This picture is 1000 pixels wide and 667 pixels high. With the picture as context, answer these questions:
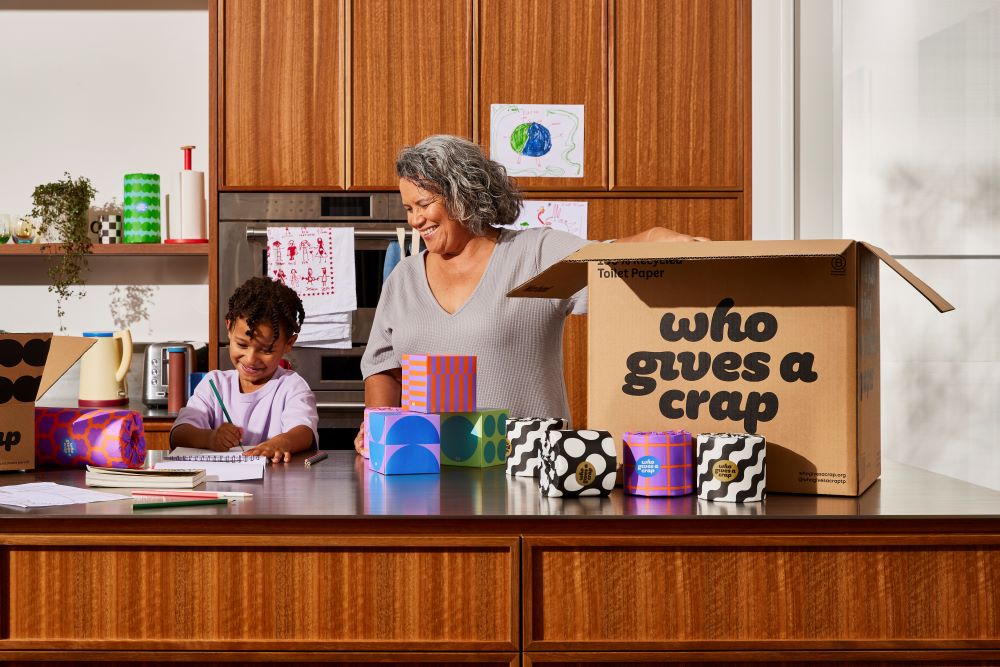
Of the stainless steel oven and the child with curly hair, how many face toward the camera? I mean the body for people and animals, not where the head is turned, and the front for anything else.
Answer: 2

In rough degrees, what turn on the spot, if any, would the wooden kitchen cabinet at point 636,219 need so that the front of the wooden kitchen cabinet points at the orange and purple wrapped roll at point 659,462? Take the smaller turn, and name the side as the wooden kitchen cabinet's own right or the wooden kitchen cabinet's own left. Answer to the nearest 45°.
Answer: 0° — it already faces it

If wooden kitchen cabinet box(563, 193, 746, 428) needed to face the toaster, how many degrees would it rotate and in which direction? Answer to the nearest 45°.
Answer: approximately 90° to its right

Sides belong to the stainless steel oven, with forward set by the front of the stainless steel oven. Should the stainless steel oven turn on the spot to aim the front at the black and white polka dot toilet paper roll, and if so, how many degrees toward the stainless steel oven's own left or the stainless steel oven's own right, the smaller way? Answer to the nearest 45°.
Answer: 0° — it already faces it

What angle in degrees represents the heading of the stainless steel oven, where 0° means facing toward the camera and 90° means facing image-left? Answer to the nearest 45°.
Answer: approximately 0°

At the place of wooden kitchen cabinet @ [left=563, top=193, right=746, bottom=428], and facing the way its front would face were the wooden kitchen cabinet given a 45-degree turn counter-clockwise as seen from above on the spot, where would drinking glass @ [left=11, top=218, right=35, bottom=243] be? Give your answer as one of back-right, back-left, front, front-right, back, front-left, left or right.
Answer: back-right

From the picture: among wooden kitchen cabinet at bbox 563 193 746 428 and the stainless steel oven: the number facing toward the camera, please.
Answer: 2

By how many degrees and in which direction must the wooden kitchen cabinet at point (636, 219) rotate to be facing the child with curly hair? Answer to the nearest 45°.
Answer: approximately 45° to its right
